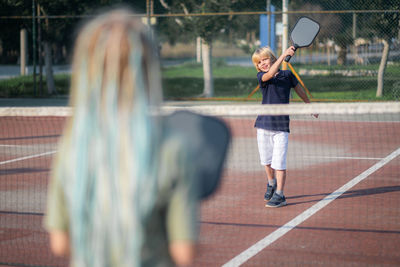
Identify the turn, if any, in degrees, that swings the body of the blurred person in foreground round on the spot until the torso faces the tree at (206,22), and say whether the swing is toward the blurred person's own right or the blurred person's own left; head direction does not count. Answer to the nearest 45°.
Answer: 0° — they already face it

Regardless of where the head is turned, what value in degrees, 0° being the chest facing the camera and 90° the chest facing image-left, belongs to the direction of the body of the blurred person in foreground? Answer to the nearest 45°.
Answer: approximately 180°

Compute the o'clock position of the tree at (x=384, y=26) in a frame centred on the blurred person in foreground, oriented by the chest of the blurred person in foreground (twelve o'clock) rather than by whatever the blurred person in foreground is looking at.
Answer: The tree is roughly at 1 o'clock from the blurred person in foreground.

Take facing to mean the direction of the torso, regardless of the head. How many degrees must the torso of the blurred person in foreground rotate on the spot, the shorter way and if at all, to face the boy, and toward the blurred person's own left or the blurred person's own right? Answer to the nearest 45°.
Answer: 0° — they already face them
